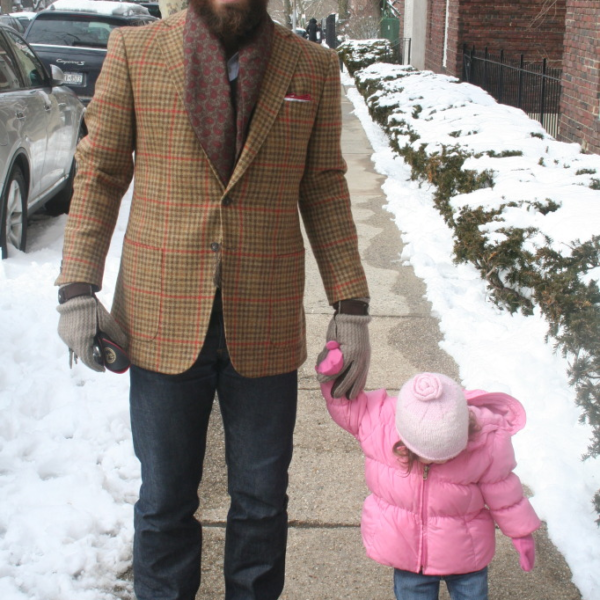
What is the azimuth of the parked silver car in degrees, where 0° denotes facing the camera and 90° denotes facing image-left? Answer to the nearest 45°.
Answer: approximately 225°

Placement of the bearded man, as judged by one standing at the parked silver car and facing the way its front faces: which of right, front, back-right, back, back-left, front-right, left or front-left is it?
back-right

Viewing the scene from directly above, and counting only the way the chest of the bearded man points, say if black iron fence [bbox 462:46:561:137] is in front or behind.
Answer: behind

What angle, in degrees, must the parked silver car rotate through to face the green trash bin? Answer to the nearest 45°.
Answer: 0° — it already faces it

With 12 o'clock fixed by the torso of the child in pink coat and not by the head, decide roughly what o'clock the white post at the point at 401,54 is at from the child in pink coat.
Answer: The white post is roughly at 6 o'clock from the child in pink coat.

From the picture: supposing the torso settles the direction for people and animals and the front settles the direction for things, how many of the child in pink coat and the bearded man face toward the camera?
2

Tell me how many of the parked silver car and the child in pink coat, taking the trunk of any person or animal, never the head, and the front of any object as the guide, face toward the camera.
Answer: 1

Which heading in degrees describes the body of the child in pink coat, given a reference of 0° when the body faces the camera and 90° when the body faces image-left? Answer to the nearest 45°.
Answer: approximately 0°
